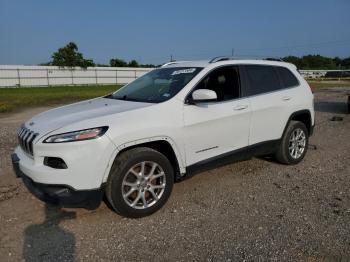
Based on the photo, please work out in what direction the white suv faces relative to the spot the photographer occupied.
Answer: facing the viewer and to the left of the viewer
